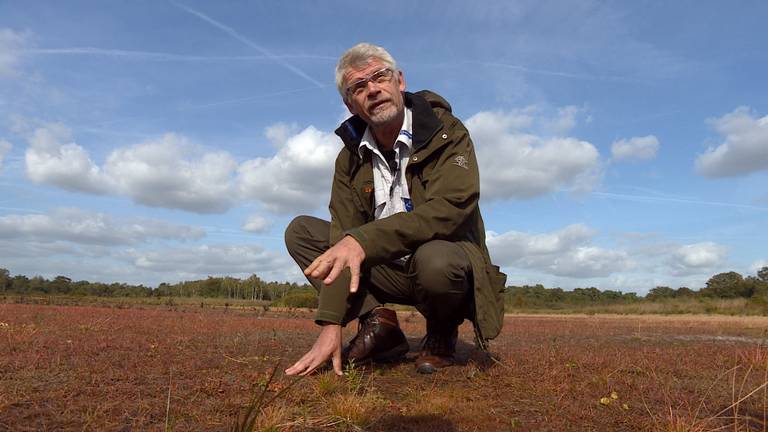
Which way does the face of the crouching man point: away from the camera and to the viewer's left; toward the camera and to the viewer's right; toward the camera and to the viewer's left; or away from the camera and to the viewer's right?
toward the camera and to the viewer's left

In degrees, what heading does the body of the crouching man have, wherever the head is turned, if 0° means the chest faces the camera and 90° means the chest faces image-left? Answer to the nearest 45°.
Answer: approximately 45°
